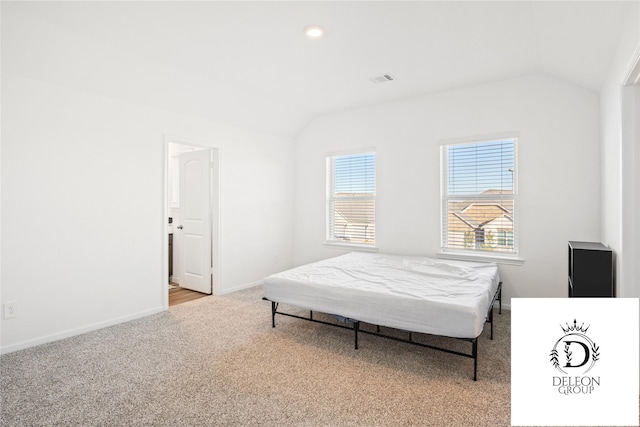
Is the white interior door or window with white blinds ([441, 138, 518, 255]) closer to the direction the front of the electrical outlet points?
the window with white blinds

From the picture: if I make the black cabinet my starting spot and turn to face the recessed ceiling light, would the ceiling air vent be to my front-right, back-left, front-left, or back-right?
front-right

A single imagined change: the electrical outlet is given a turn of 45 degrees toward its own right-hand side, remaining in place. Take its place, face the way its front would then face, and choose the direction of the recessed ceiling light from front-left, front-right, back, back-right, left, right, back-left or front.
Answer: left

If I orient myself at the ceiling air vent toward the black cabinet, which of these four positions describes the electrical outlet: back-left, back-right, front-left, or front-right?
back-right

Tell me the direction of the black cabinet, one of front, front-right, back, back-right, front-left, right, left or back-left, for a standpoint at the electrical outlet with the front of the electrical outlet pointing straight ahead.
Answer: front-left

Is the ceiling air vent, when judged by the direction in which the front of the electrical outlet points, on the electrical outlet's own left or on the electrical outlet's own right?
on the electrical outlet's own left

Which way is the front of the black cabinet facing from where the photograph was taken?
facing the viewer

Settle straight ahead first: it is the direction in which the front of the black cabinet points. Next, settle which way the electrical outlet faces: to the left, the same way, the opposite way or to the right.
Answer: to the left
